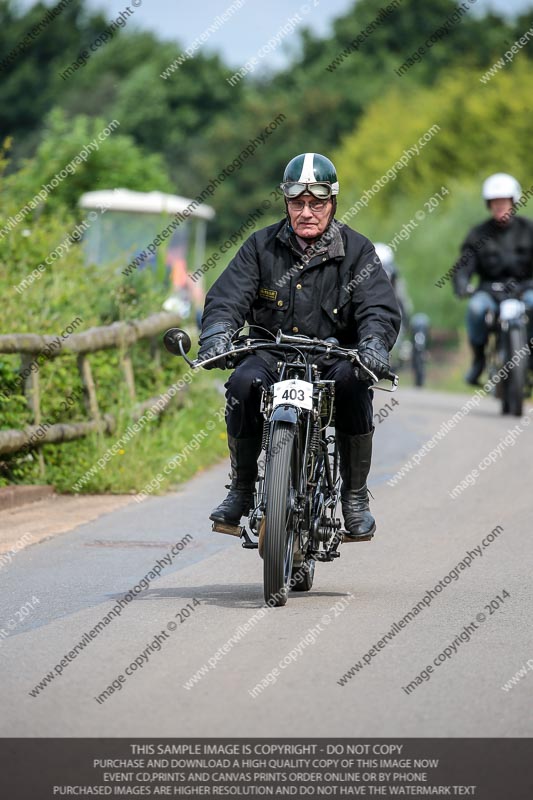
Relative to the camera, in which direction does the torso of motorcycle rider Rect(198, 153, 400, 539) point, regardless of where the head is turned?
toward the camera

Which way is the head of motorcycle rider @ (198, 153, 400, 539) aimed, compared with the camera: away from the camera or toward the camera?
toward the camera

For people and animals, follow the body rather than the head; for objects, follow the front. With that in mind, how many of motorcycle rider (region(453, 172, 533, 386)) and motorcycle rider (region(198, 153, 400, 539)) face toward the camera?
2

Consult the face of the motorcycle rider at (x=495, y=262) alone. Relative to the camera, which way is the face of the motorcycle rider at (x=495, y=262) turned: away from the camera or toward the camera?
toward the camera

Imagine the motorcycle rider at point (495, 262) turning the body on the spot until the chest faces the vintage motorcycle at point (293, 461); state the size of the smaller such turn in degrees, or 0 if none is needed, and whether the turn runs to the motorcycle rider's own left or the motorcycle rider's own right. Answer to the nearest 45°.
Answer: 0° — they already face it

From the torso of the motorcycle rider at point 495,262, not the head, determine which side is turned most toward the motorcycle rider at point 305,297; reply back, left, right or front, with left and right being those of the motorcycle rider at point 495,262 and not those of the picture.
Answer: front

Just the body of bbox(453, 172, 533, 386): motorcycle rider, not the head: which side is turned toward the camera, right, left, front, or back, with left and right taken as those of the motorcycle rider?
front

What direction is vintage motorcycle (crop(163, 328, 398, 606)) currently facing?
toward the camera

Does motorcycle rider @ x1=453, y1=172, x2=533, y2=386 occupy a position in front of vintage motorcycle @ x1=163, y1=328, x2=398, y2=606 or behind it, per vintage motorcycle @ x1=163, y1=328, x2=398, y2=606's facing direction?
behind

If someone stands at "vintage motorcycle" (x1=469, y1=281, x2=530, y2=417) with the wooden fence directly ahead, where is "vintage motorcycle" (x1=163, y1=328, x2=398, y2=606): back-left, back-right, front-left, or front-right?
front-left

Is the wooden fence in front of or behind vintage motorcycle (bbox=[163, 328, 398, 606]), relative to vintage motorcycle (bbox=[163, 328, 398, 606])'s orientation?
behind

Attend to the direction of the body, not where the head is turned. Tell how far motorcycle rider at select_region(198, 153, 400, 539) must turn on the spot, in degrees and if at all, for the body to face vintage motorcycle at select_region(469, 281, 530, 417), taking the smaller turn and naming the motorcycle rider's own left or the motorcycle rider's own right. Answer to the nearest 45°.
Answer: approximately 180°
